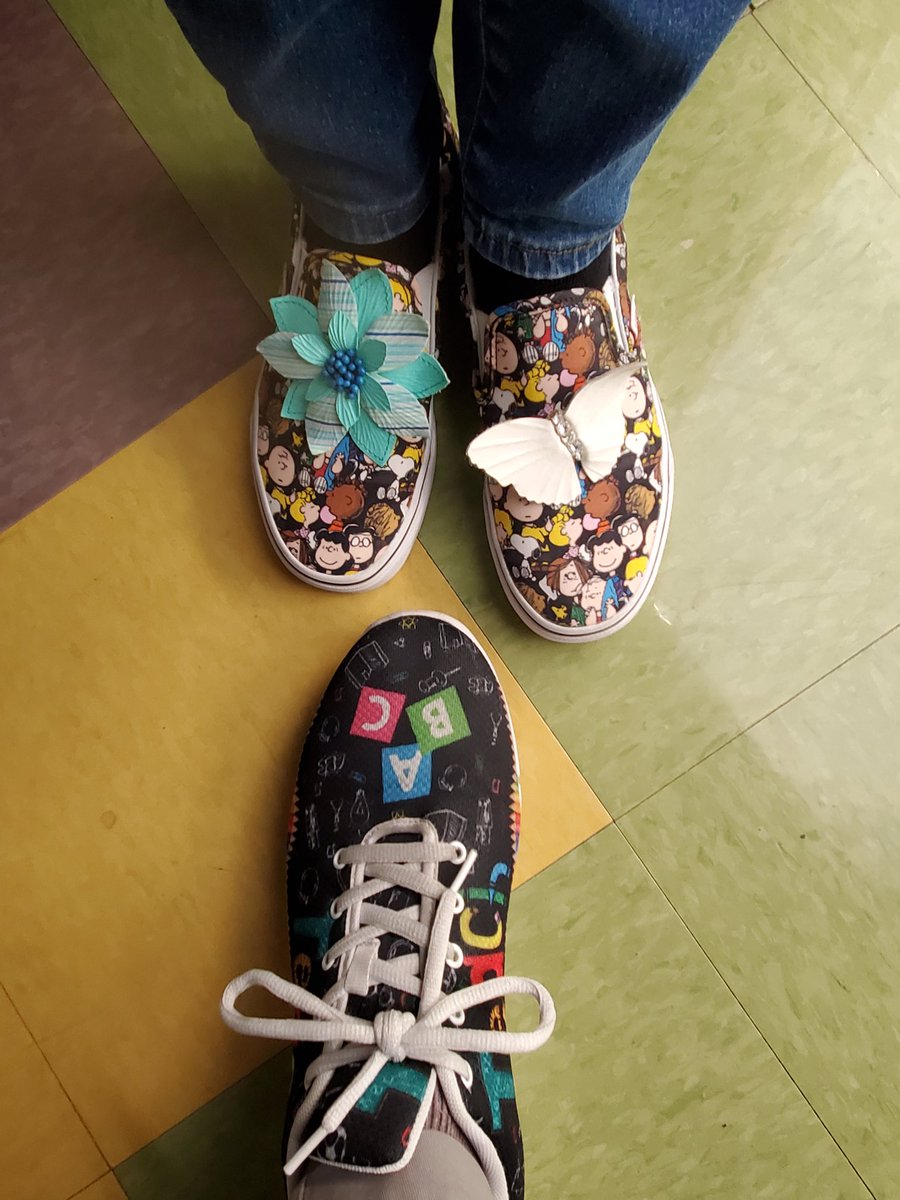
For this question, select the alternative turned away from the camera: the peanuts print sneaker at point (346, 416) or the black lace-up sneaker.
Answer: the black lace-up sneaker

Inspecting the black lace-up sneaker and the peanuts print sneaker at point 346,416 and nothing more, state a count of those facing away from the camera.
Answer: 1

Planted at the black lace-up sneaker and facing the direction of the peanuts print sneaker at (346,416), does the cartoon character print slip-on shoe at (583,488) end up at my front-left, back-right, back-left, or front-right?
front-right

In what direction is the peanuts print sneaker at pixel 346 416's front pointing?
toward the camera

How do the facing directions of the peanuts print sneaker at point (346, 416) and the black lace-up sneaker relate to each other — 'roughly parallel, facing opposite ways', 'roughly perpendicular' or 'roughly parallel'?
roughly parallel, facing opposite ways

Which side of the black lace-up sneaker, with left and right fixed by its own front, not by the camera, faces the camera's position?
back
